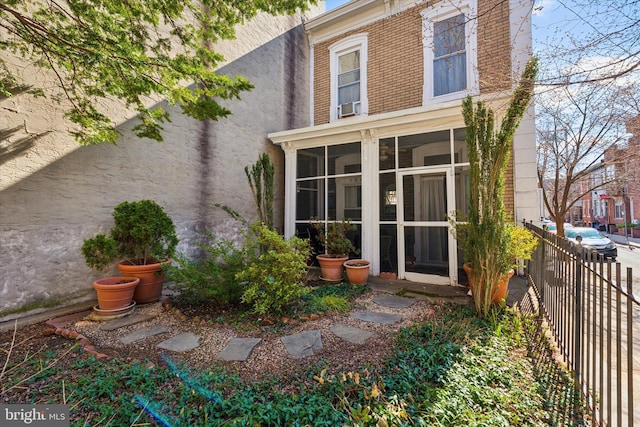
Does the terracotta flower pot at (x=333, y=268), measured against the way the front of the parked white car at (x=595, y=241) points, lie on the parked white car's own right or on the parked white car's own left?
on the parked white car's own right

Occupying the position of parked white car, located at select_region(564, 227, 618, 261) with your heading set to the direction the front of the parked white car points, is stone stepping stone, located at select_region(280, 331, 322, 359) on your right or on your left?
on your right

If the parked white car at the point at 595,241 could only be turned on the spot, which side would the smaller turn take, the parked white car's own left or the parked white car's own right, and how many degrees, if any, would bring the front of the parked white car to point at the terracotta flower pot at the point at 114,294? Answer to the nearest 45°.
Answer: approximately 45° to the parked white car's own right

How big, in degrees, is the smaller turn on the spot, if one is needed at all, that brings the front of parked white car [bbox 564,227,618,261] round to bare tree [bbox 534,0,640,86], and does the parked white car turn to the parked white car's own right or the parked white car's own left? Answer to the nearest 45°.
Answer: approximately 45° to the parked white car's own right

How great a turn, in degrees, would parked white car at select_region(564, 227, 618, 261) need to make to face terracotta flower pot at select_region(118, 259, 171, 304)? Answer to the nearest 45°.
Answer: approximately 45° to its right

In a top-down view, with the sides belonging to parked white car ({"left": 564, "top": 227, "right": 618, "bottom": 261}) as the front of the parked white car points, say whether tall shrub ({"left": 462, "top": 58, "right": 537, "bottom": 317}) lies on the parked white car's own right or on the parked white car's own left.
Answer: on the parked white car's own right

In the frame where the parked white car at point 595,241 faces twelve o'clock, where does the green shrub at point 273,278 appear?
The green shrub is roughly at 2 o'clock from the parked white car.

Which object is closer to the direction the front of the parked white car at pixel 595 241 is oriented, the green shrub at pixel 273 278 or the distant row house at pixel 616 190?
the green shrub

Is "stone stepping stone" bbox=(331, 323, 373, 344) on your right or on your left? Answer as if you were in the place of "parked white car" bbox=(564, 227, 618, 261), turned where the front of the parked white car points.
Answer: on your right

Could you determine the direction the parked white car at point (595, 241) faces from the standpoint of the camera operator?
facing the viewer and to the right of the viewer

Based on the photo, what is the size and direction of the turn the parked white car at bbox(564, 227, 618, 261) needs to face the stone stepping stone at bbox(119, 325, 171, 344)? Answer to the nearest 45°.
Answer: approximately 45° to its right

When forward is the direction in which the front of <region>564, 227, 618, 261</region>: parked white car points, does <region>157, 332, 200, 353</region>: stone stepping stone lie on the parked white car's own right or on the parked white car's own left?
on the parked white car's own right
